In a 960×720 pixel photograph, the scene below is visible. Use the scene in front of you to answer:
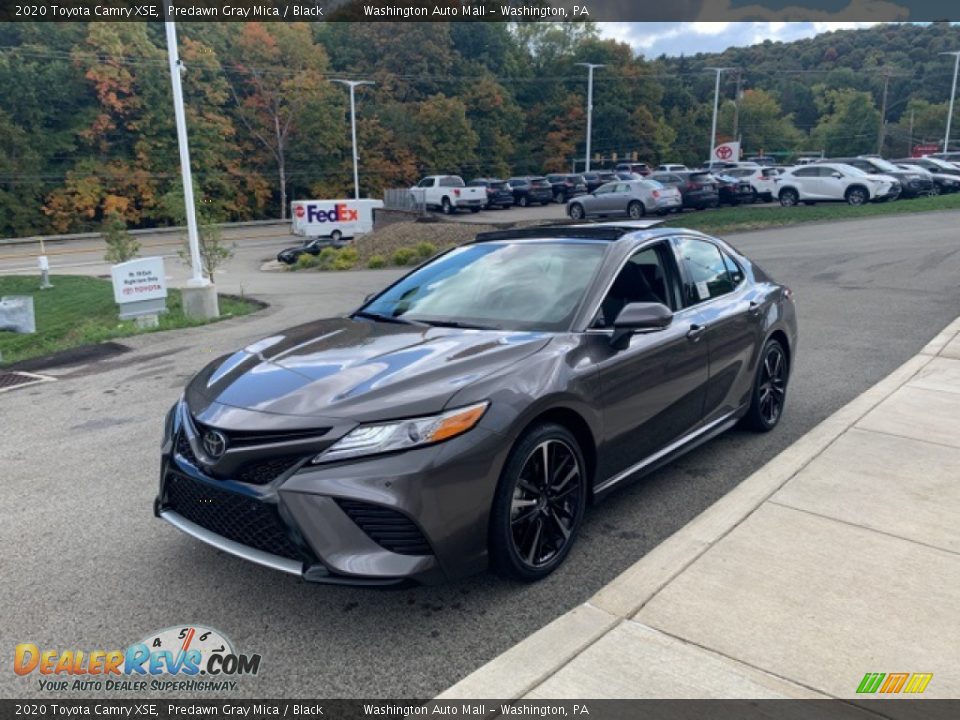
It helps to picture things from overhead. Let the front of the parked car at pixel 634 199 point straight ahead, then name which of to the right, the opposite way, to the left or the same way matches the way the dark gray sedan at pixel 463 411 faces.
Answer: to the left

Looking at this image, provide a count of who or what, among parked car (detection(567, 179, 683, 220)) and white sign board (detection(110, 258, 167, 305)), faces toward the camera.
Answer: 1

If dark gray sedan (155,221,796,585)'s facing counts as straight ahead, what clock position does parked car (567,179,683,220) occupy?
The parked car is roughly at 5 o'clock from the dark gray sedan.

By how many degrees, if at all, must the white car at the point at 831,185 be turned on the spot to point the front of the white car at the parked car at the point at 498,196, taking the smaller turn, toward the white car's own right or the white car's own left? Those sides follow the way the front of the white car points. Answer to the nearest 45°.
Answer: approximately 180°

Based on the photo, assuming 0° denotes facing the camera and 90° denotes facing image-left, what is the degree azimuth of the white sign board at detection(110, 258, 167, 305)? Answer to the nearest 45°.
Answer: approximately 0°

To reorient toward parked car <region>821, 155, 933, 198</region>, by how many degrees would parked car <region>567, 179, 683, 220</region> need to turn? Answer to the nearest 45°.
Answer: approximately 135° to its right

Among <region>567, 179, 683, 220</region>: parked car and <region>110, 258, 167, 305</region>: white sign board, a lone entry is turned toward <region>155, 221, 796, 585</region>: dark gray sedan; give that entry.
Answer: the white sign board
